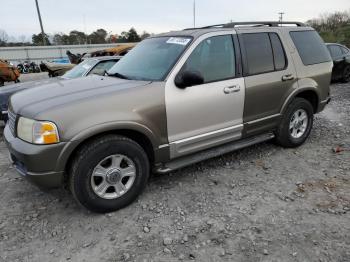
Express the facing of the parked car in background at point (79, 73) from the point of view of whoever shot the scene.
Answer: facing the viewer and to the left of the viewer

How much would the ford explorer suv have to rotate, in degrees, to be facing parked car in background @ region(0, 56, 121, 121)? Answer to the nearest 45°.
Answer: approximately 90° to its right

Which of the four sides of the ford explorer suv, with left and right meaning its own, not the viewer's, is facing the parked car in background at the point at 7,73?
right

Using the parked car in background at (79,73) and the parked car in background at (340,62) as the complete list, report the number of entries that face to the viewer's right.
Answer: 0

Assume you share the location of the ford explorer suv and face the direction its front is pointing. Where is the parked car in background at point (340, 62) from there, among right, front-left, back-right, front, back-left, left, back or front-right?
back

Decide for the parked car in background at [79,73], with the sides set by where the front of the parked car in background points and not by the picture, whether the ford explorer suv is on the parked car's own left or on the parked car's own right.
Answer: on the parked car's own left

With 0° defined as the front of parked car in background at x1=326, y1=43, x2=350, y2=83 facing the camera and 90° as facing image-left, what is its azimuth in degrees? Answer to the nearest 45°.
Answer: approximately 90°
